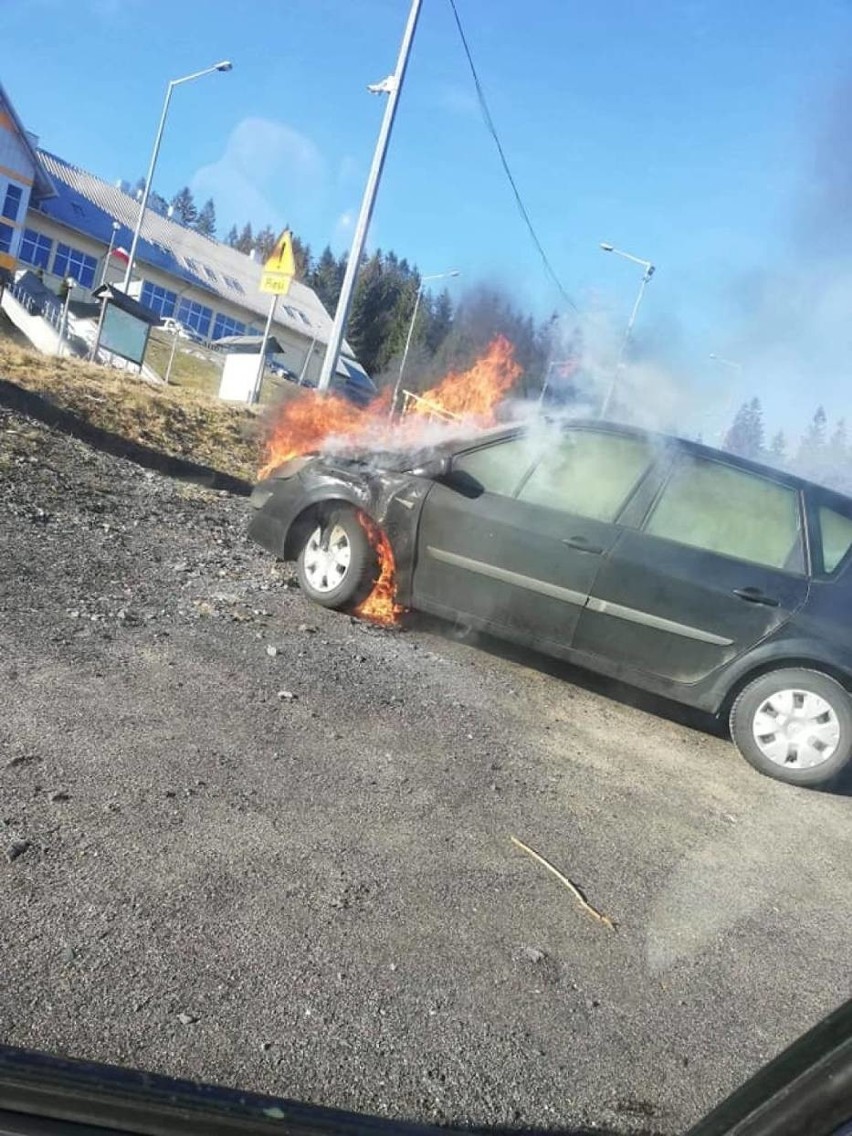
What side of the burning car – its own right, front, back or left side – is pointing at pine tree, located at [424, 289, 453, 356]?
right

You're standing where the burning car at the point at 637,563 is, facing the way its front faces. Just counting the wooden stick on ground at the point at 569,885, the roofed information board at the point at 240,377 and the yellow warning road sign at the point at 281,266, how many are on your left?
1

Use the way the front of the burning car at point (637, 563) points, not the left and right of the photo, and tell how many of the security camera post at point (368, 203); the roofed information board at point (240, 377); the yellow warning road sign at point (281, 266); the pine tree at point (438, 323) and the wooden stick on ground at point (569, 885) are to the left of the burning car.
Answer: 1

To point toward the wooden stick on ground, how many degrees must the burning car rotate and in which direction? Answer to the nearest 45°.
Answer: approximately 90° to its left

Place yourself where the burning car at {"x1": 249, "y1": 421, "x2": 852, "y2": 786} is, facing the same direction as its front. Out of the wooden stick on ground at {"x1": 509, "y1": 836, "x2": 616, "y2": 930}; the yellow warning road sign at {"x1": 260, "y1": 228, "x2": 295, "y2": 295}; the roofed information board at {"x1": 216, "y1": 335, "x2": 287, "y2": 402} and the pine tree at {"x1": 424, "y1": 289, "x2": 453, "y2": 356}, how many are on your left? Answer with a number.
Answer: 1

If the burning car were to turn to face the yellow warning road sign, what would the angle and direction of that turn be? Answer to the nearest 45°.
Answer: approximately 45° to its right

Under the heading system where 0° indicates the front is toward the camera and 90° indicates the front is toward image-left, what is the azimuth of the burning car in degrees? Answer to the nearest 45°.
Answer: approximately 90°

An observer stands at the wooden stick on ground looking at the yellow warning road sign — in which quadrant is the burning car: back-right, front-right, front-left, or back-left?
front-right

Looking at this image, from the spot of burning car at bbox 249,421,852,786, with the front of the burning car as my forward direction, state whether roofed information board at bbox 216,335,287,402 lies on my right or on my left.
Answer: on my right

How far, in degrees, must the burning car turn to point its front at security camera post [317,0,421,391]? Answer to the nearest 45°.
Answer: approximately 45° to its right
